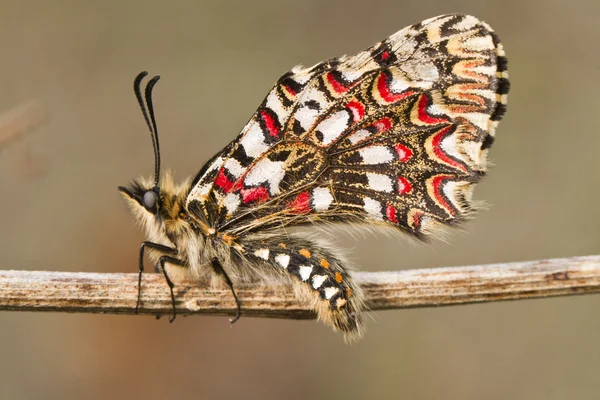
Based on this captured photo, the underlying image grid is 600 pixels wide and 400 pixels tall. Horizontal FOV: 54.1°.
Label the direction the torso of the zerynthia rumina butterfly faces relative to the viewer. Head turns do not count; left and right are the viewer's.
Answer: facing to the left of the viewer
